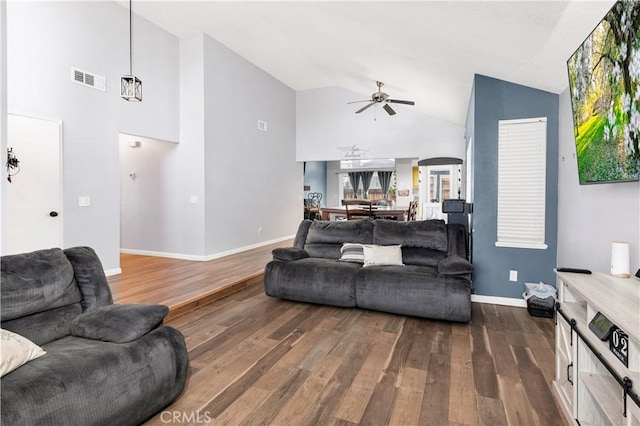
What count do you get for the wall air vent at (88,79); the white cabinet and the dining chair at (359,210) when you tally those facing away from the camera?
1

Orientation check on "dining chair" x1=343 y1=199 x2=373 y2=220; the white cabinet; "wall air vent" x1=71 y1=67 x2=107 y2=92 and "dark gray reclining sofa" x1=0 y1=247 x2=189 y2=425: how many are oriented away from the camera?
1

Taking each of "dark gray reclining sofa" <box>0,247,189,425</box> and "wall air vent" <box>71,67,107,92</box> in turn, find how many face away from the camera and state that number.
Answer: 0

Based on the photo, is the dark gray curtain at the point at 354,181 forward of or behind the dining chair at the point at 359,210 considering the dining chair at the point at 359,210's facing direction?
forward

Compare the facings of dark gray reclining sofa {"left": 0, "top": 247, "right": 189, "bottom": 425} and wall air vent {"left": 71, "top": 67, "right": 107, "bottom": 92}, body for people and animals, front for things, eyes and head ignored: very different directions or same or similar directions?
same or similar directions

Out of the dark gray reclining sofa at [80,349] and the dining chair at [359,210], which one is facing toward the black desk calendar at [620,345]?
the dark gray reclining sofa

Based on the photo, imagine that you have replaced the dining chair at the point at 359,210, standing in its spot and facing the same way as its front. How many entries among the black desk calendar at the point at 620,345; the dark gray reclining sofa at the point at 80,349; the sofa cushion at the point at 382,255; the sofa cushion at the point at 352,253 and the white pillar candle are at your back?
5

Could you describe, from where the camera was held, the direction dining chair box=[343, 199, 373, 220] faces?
facing away from the viewer

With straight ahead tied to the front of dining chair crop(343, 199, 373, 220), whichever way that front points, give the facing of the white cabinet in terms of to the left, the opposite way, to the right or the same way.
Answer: to the left

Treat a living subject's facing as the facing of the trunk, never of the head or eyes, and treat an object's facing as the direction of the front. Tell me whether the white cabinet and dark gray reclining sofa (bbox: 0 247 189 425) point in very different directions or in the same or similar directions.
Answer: very different directions

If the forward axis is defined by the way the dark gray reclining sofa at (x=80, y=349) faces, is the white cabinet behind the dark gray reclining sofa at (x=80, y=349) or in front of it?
in front

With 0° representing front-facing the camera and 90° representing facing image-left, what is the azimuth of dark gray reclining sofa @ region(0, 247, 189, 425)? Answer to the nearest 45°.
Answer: approximately 315°

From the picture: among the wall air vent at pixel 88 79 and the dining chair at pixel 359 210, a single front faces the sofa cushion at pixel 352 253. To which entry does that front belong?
the wall air vent

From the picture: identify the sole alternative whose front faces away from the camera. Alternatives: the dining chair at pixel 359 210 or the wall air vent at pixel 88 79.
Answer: the dining chair

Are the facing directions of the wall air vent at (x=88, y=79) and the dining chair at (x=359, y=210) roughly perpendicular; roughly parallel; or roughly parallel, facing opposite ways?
roughly perpendicular

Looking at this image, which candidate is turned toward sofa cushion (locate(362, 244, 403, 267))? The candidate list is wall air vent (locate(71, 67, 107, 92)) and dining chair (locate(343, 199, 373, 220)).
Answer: the wall air vent

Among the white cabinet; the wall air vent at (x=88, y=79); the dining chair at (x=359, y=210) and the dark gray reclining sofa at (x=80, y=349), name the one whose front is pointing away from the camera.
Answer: the dining chair

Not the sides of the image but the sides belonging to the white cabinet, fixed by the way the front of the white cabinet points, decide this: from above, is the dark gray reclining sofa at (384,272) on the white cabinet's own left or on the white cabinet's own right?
on the white cabinet's own right

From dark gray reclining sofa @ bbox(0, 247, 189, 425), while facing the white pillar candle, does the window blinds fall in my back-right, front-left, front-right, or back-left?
front-left

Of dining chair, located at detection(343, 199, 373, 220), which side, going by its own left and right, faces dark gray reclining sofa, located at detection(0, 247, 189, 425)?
back

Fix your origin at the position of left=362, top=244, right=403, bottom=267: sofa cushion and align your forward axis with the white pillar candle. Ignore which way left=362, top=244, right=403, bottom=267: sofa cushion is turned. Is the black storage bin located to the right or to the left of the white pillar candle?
left

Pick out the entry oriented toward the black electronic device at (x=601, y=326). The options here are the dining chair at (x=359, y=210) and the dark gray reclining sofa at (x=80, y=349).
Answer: the dark gray reclining sofa
